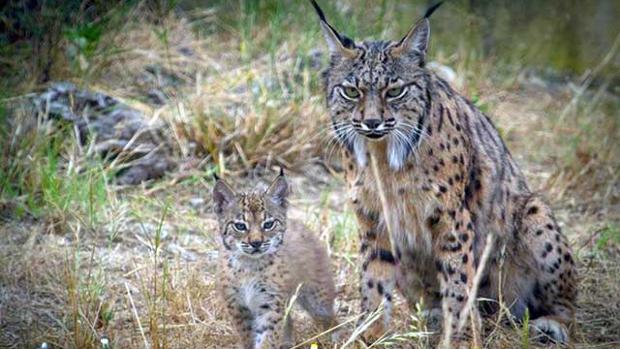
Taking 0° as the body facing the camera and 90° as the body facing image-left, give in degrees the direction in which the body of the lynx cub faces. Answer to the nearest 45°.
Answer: approximately 45°
